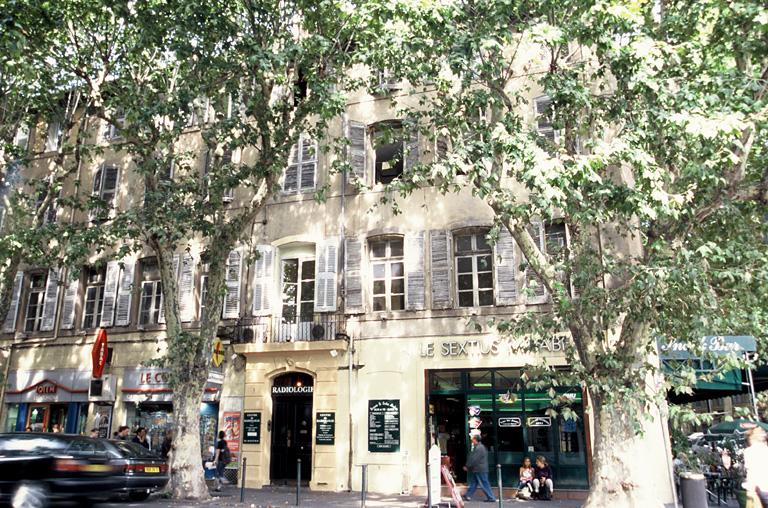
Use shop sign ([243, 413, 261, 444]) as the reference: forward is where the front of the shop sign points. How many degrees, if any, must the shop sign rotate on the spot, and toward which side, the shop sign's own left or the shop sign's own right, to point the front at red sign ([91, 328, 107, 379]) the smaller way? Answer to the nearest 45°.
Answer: approximately 135° to the shop sign's own right

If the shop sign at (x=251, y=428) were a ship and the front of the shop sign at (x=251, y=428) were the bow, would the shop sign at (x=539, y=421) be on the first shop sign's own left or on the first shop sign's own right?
on the first shop sign's own left

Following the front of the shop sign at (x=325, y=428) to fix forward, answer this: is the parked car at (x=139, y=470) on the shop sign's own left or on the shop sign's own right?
on the shop sign's own right

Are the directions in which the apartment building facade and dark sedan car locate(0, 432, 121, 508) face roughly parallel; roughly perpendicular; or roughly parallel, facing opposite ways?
roughly perpendicular

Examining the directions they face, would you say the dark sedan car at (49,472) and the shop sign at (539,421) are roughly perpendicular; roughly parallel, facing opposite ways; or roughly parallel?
roughly perpendicular

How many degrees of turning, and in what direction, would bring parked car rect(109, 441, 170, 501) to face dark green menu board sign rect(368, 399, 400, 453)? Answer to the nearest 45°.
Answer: approximately 135° to its right

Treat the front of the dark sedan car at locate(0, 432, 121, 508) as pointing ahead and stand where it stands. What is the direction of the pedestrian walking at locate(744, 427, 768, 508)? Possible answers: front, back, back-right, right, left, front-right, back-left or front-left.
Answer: back

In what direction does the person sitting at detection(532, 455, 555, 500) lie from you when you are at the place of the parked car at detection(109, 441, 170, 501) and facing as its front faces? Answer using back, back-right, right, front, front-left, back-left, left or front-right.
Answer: back-right

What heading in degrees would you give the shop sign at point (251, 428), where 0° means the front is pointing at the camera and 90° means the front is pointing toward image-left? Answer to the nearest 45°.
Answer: approximately 0°
